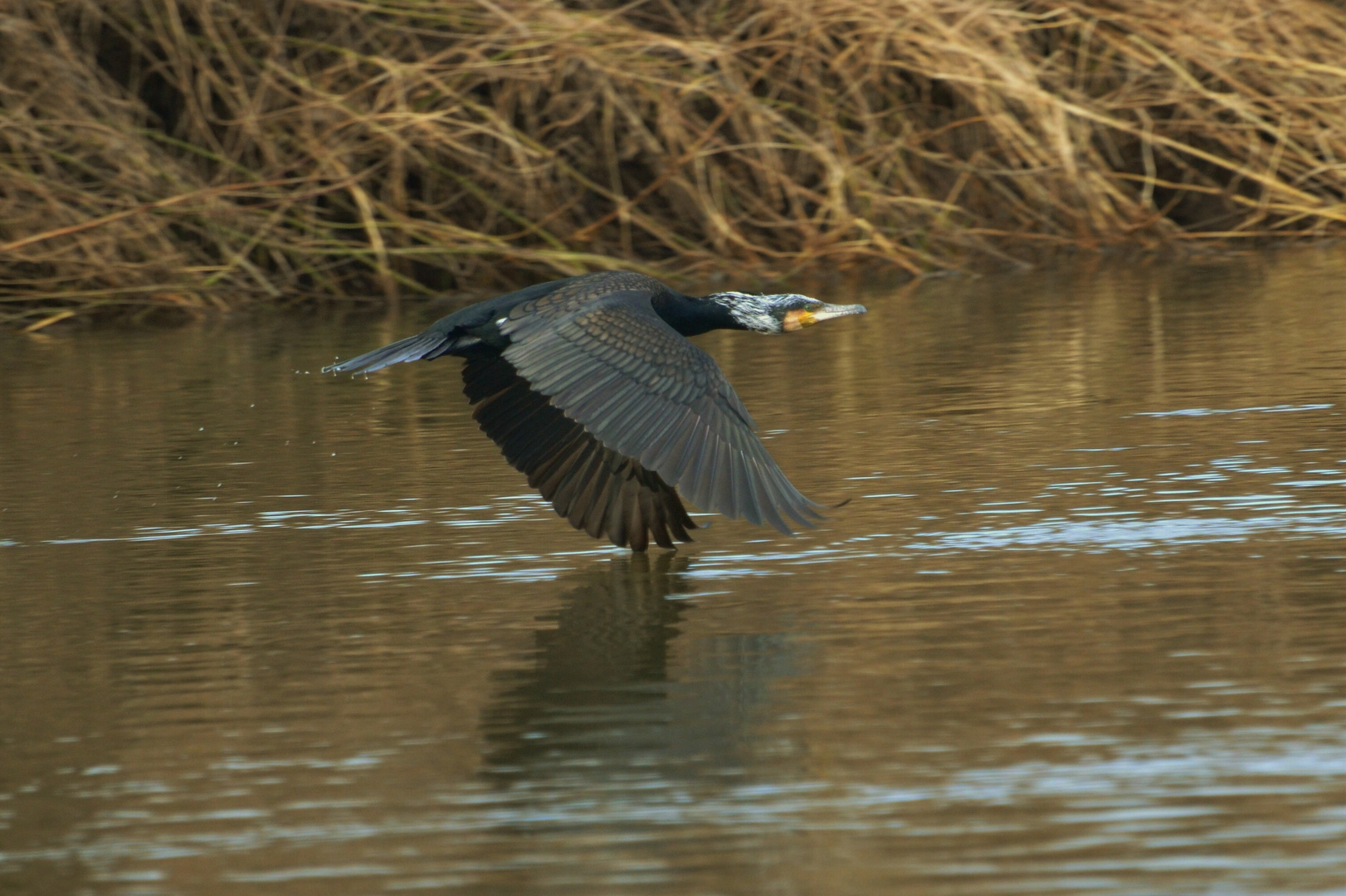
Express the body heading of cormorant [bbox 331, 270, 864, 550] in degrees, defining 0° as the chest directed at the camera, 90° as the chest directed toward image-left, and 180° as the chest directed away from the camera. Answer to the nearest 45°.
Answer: approximately 270°
